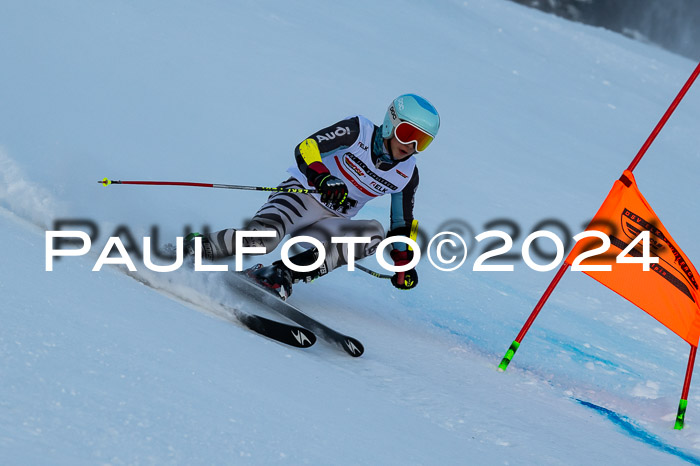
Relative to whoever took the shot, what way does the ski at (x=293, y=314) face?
facing the viewer and to the right of the viewer

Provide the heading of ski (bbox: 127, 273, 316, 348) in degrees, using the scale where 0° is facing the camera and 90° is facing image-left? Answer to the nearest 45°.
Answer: approximately 315°

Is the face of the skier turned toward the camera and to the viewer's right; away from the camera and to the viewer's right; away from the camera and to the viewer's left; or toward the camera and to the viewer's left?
toward the camera and to the viewer's right
